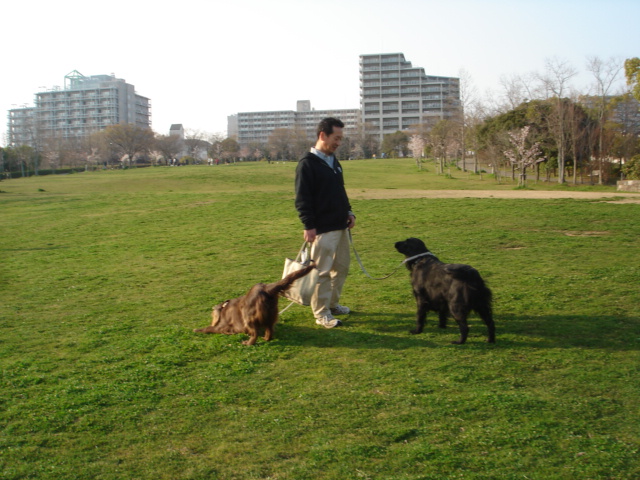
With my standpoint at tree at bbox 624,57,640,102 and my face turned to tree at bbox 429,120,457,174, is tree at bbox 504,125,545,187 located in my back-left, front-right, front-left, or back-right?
front-left

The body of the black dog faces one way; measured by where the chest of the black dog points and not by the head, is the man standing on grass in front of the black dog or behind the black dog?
in front

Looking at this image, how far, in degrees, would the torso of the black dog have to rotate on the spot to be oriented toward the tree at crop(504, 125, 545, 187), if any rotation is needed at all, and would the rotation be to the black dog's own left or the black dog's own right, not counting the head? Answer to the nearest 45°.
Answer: approximately 45° to the black dog's own right

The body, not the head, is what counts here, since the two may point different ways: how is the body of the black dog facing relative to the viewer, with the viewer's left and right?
facing away from the viewer and to the left of the viewer

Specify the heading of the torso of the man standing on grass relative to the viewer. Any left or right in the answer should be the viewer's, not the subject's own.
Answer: facing the viewer and to the right of the viewer

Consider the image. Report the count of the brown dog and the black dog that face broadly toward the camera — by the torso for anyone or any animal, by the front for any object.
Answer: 0
